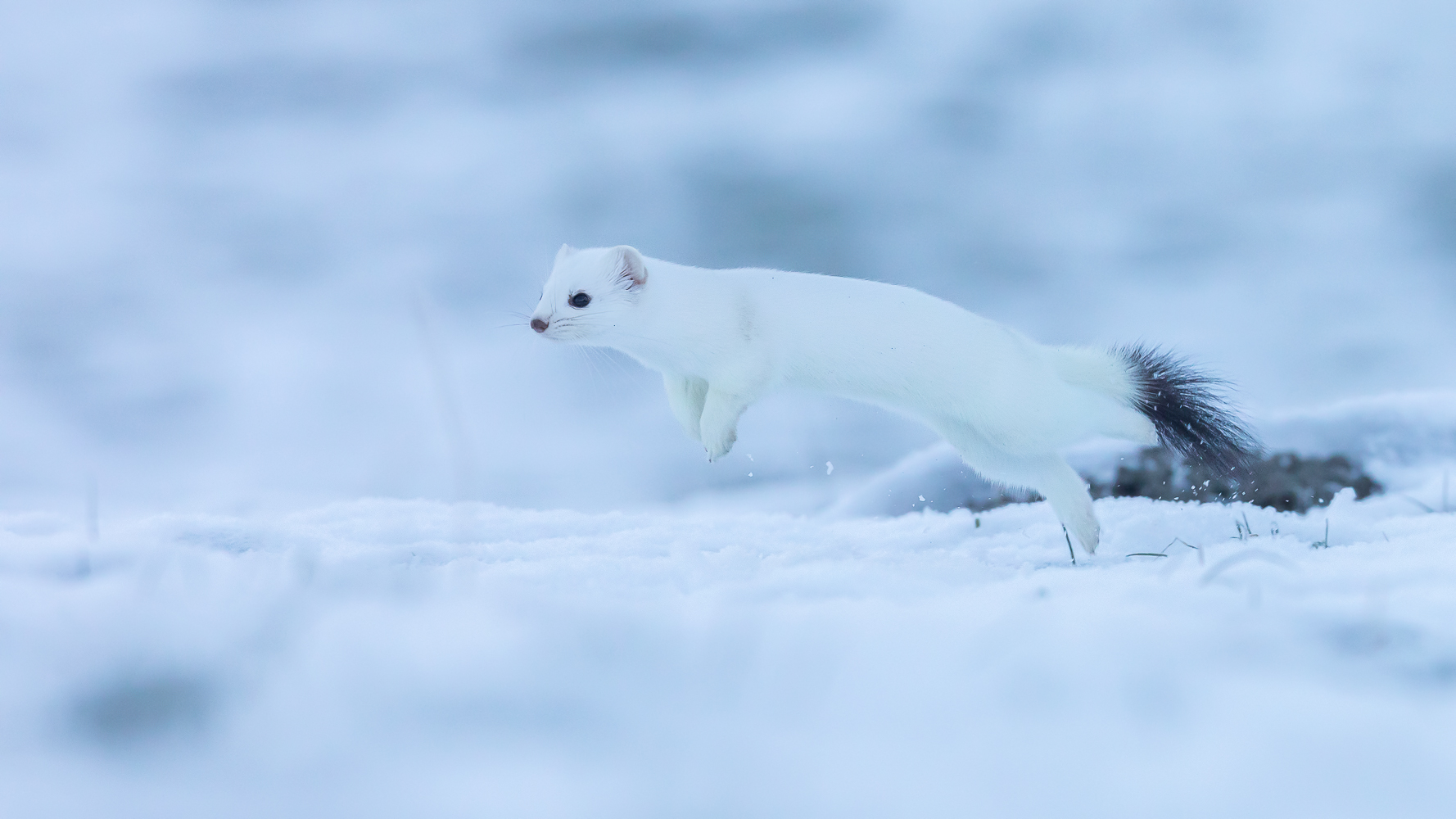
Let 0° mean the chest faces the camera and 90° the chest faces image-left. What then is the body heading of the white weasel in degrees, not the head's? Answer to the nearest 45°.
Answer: approximately 90°
